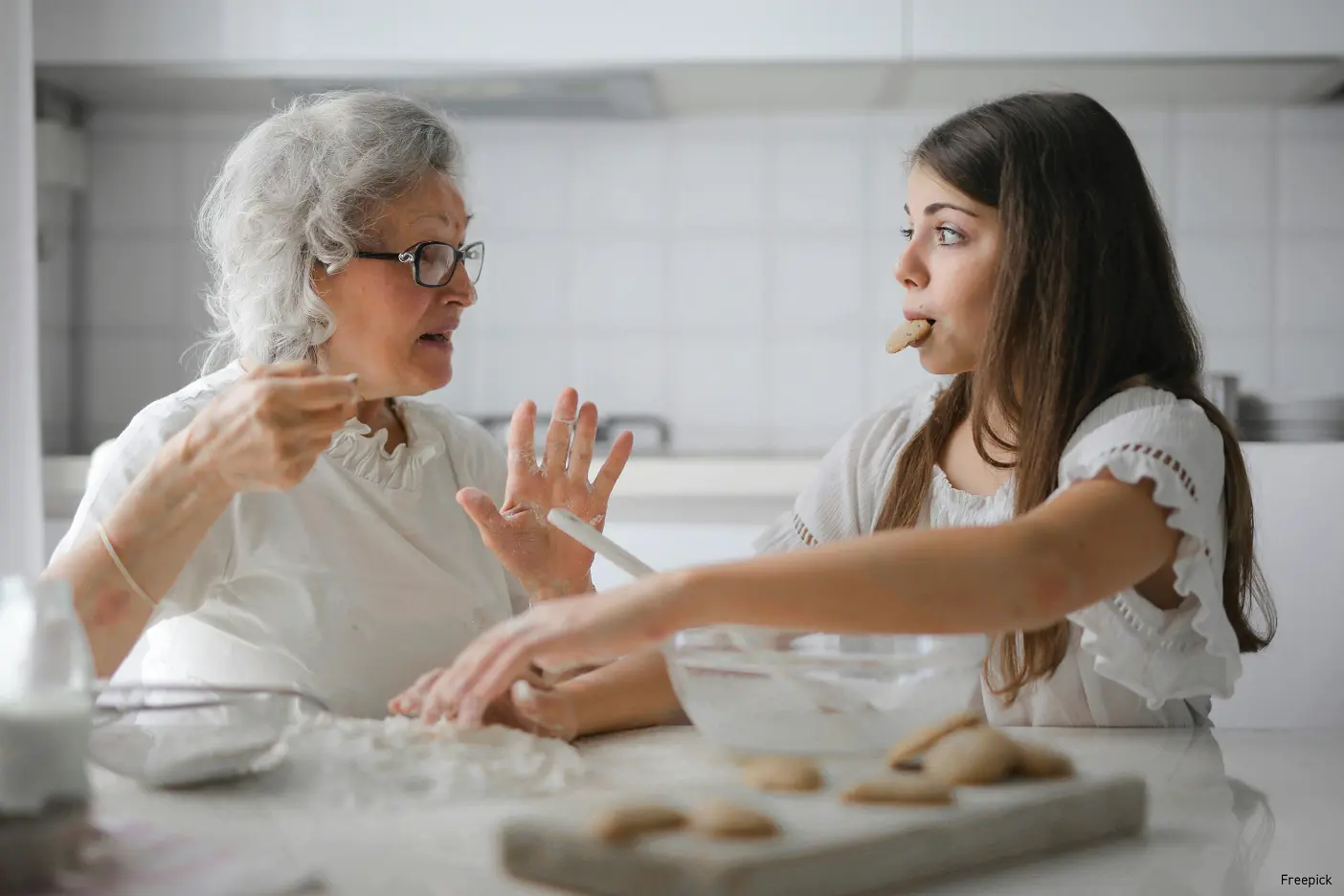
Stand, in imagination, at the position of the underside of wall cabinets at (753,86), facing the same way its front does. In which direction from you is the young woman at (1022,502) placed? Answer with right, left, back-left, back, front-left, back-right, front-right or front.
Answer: front

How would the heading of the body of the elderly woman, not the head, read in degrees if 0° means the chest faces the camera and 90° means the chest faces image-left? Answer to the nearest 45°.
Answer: approximately 315°

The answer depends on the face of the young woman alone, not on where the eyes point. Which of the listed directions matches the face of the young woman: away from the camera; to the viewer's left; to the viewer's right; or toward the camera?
to the viewer's left

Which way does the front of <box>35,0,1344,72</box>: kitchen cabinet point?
toward the camera

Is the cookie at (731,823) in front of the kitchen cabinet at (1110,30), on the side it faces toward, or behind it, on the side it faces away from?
in front

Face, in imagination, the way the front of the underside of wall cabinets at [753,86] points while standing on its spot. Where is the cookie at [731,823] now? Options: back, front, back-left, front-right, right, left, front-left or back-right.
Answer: front

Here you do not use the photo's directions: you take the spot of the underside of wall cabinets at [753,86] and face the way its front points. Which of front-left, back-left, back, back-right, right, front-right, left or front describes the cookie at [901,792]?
front

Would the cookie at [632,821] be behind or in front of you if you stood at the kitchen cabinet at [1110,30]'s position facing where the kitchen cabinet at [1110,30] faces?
in front

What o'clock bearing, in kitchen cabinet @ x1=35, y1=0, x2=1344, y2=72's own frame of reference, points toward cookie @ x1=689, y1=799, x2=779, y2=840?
The cookie is roughly at 12 o'clock from the kitchen cabinet.

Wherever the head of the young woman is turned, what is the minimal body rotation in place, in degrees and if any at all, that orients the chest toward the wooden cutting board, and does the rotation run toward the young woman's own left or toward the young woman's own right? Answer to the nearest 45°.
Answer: approximately 45° to the young woman's own left

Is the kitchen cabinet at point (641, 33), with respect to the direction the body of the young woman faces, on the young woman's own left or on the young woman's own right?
on the young woman's own right

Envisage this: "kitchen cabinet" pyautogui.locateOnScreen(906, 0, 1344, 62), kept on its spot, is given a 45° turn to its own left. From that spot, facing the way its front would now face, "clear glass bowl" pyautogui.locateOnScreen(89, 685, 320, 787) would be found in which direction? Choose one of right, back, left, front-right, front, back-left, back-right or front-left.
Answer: front-right
